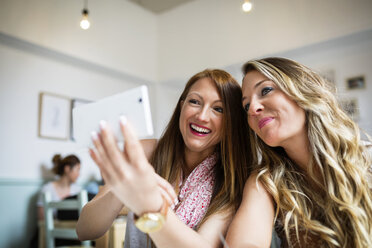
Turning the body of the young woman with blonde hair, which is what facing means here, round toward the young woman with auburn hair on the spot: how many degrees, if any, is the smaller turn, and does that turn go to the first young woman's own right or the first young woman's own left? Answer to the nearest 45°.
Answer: approximately 45° to the first young woman's own right

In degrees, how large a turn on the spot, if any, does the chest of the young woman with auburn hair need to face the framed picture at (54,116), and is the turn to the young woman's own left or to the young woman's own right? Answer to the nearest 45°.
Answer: approximately 90° to the young woman's own right

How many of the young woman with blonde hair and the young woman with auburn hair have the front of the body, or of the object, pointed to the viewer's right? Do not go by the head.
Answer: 0

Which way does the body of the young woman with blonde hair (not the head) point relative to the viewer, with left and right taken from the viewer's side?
facing the viewer and to the left of the viewer

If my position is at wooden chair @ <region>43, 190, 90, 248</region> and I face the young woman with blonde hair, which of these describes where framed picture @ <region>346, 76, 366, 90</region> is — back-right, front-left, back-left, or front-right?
front-left

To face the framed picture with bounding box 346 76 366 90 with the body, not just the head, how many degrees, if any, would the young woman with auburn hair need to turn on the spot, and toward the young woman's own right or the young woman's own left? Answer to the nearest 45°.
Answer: approximately 180°

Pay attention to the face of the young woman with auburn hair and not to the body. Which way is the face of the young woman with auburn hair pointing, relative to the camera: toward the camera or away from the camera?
toward the camera

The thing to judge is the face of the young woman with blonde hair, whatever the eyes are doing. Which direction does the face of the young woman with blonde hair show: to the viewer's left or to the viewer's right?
to the viewer's left

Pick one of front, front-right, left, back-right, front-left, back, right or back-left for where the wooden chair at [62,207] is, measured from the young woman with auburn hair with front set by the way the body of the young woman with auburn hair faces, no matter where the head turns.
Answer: right

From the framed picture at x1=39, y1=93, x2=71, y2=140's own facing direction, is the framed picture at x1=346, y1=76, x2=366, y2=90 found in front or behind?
in front

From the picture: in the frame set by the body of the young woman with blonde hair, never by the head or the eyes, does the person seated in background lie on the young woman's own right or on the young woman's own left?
on the young woman's own right

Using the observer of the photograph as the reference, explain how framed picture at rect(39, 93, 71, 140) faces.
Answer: facing the viewer and to the right of the viewer
